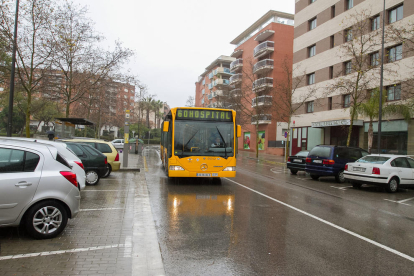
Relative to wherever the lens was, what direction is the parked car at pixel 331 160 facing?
facing away from the viewer and to the right of the viewer

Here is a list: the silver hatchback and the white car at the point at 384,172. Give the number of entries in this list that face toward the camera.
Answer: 0

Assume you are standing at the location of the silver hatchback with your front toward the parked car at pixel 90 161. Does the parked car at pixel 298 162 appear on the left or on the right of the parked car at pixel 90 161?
right

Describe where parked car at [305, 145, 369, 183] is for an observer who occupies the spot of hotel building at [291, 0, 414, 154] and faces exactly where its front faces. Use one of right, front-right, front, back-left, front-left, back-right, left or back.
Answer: front-left

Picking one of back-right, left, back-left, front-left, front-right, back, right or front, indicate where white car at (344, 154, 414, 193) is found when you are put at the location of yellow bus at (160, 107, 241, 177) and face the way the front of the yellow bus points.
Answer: left

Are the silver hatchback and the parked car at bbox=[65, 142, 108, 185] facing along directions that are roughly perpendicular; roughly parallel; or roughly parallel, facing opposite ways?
roughly parallel

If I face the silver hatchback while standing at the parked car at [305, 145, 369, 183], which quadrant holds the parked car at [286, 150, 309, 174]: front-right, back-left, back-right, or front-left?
back-right

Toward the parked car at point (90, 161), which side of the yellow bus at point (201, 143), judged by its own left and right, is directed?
right

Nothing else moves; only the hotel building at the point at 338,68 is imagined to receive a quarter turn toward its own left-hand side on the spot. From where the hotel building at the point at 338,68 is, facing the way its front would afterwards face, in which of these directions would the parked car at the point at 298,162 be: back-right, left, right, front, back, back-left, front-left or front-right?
front-right

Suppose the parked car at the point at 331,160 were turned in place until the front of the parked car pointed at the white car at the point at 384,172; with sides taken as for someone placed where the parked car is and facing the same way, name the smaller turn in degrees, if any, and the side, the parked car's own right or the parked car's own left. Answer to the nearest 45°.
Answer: approximately 90° to the parked car's own right

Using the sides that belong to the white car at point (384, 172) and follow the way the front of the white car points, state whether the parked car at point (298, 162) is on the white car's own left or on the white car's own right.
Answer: on the white car's own left

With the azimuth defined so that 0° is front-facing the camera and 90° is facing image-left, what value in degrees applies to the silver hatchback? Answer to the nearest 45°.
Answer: approximately 90°

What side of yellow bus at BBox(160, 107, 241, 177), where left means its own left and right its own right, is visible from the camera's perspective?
front

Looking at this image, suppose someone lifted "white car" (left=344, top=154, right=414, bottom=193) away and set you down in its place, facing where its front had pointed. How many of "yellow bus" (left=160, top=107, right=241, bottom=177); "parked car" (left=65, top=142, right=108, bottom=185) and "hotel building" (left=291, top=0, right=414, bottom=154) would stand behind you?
2
